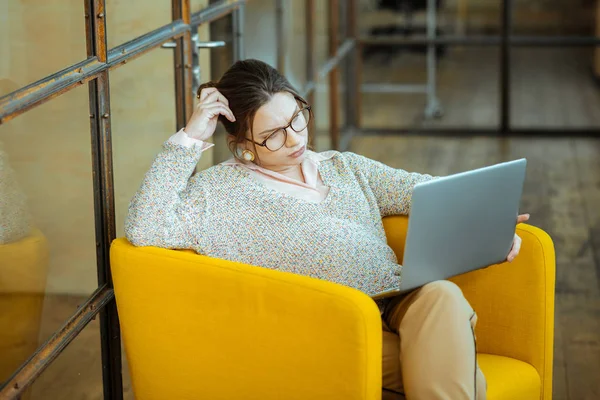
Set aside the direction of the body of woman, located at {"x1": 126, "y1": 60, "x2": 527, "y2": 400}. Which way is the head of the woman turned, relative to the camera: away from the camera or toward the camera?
toward the camera

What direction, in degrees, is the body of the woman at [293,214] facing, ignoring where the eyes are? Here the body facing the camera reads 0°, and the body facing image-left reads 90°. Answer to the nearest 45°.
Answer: approximately 315°

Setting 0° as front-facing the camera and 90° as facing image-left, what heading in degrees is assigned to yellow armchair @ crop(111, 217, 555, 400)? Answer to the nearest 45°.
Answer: approximately 315°
